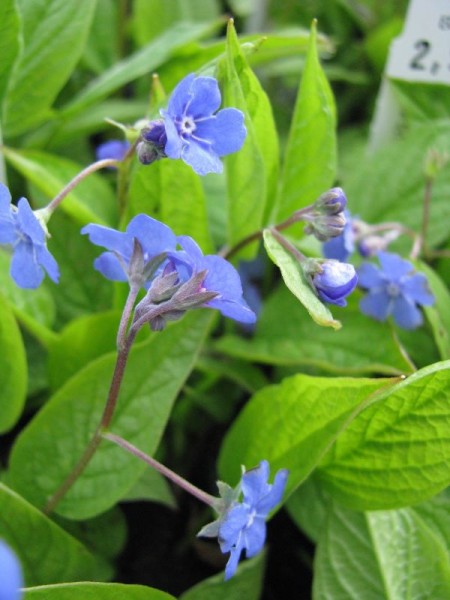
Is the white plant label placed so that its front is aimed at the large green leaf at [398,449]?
yes

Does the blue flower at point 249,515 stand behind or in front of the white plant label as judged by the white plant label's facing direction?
in front

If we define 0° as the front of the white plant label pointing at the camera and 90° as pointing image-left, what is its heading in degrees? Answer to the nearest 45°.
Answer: approximately 0°

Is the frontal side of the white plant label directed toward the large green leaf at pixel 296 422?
yes

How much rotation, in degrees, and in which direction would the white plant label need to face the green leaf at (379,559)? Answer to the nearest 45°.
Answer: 0° — it already faces it
